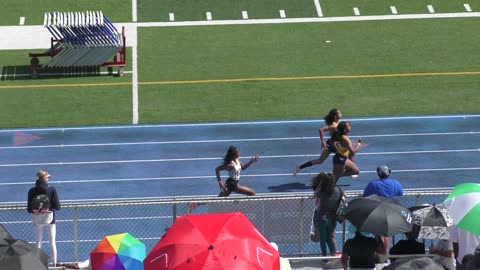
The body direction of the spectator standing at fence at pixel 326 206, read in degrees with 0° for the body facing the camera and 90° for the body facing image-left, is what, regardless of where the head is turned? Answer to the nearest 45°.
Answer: approximately 180°

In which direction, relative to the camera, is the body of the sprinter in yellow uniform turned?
to the viewer's right

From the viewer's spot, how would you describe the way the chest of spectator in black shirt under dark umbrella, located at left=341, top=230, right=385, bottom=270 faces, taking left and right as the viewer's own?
facing away from the viewer

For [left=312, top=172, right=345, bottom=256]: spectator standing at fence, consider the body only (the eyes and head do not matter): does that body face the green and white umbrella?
no

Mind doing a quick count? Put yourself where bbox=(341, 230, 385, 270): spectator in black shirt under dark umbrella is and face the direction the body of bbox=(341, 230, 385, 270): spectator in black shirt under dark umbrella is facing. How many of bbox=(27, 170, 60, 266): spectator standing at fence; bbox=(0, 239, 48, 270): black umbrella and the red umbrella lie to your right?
0

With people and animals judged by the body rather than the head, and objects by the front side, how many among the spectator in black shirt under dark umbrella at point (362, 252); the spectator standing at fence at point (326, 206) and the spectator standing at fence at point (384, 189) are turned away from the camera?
3

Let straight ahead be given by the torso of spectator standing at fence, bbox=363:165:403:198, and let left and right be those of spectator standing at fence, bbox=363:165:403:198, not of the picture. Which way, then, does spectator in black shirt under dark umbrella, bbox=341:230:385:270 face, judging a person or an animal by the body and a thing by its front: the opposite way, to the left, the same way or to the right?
the same way

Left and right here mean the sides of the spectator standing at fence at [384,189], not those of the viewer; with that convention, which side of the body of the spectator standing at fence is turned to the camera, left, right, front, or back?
back

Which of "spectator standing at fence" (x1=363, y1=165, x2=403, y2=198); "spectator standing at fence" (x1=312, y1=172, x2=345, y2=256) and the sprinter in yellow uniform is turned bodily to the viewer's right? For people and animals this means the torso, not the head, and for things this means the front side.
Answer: the sprinter in yellow uniform

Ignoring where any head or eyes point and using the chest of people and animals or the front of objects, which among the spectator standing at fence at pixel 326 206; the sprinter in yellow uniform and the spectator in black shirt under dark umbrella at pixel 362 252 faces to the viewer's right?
the sprinter in yellow uniform

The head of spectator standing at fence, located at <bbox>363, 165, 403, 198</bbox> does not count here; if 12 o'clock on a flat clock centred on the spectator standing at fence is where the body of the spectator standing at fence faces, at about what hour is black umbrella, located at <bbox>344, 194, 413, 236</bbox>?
The black umbrella is roughly at 6 o'clock from the spectator standing at fence.

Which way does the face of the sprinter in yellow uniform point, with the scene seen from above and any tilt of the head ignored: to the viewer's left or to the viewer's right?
to the viewer's right
